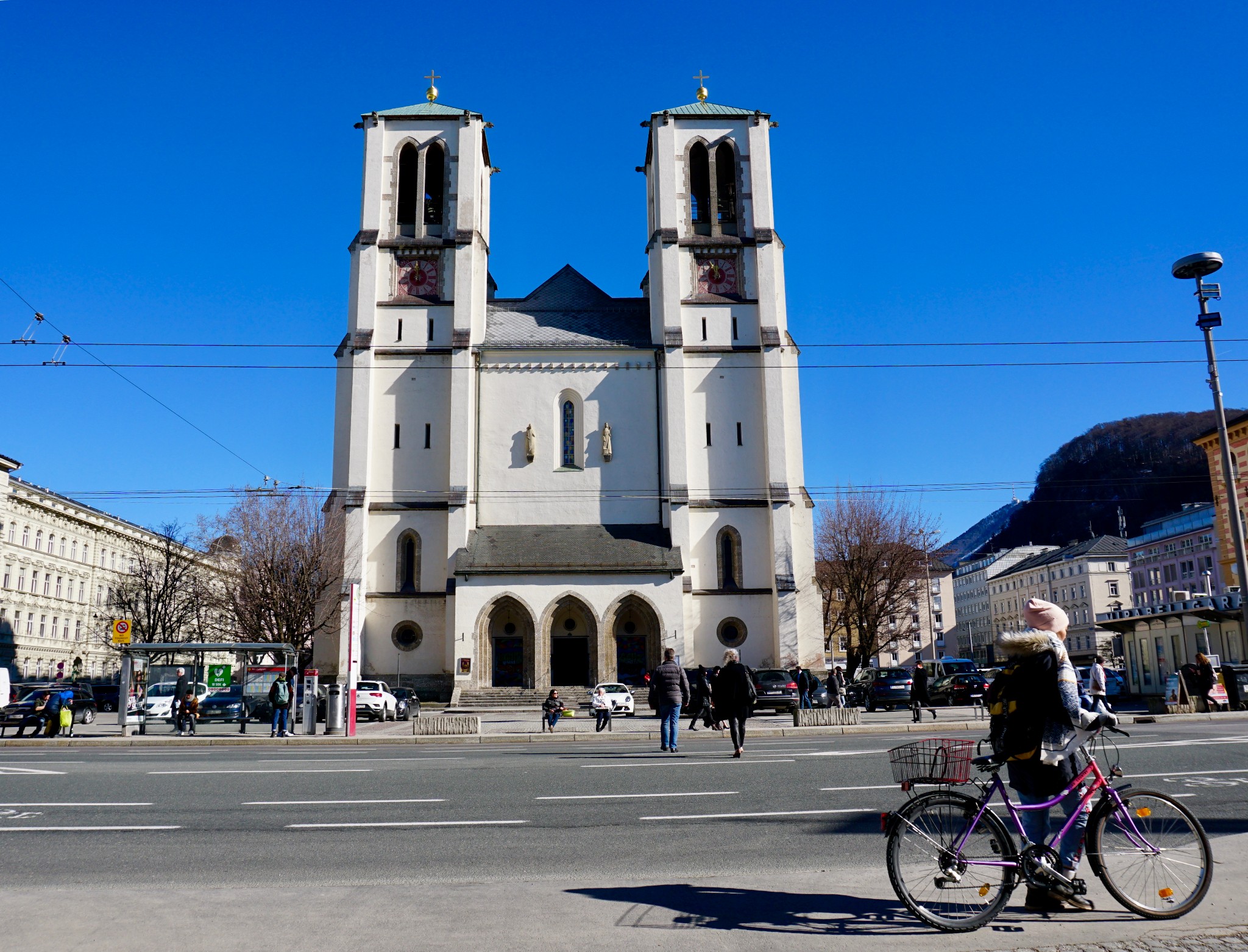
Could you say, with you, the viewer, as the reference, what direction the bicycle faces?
facing to the right of the viewer

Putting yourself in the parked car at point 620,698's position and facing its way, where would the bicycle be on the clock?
The bicycle is roughly at 12 o'clock from the parked car.

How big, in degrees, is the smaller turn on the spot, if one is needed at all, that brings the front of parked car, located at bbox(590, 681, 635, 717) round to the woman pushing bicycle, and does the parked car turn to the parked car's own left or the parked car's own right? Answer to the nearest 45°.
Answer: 0° — it already faces them

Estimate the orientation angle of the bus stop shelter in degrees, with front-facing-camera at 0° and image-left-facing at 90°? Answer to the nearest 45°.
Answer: approximately 0°

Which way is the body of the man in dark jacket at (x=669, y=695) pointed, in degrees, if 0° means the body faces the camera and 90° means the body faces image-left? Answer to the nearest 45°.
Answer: approximately 180°

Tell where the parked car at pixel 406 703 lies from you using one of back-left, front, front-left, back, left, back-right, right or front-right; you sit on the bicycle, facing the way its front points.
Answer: back-left

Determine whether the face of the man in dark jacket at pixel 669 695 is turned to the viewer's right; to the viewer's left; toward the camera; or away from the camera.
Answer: away from the camera

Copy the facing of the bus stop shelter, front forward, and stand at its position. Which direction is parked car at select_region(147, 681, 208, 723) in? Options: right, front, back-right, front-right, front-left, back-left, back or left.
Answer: back

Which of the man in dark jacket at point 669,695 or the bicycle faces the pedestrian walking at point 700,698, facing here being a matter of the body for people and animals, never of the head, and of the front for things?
the man in dark jacket

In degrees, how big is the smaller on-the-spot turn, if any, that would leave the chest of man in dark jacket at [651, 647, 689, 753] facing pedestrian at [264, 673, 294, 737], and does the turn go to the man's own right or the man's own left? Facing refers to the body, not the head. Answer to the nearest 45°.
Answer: approximately 45° to the man's own left

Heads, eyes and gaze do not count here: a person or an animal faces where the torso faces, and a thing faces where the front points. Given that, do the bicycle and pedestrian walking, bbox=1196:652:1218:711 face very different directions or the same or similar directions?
very different directions

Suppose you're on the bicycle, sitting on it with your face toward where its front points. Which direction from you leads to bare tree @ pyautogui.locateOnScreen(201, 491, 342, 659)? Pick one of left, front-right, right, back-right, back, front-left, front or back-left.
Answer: back-left

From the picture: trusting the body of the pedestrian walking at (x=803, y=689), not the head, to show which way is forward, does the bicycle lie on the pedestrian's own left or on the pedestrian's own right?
on the pedestrian's own left
